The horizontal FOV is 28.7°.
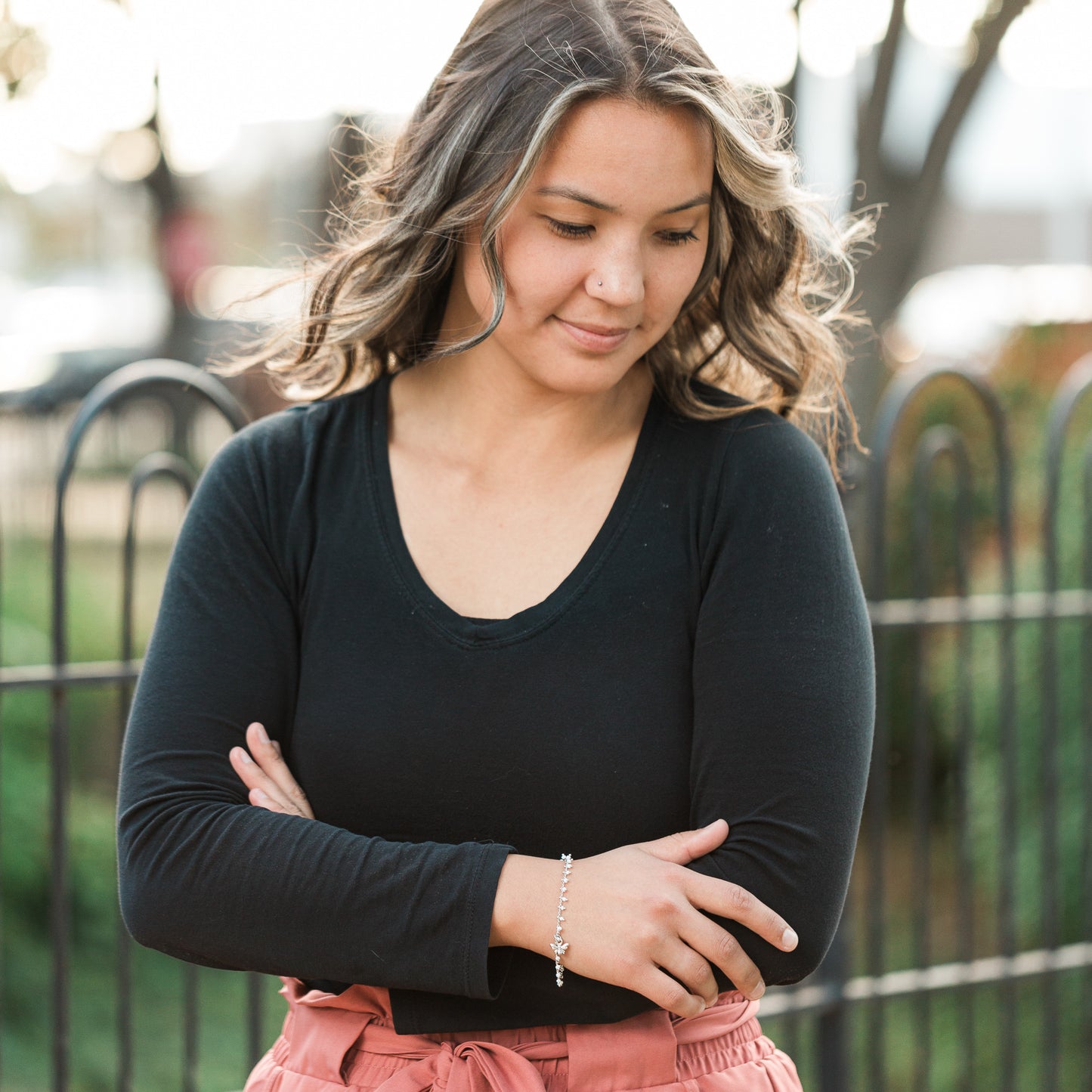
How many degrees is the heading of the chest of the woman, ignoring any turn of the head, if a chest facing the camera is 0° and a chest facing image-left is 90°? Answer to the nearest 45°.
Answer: approximately 0°

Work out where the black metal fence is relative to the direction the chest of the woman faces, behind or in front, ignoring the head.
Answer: behind

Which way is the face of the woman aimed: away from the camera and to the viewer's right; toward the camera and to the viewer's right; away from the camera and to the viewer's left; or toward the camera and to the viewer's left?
toward the camera and to the viewer's right
